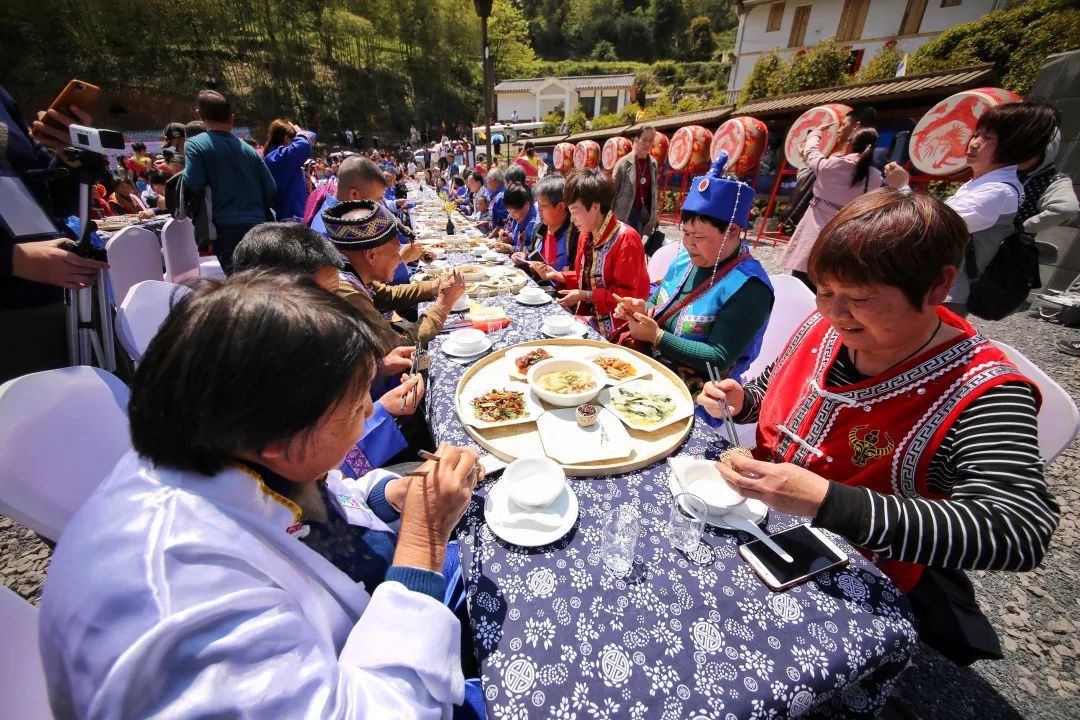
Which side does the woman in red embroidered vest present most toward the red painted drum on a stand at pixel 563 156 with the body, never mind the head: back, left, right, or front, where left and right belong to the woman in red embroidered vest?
right

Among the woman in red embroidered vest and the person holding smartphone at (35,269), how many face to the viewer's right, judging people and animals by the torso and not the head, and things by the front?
1

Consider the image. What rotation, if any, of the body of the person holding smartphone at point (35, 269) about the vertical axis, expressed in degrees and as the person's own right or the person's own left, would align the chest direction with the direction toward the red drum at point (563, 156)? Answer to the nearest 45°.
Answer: approximately 45° to the person's own left

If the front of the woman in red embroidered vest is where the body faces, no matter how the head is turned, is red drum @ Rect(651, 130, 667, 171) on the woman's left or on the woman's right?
on the woman's right

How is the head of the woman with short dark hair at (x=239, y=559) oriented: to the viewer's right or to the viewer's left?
to the viewer's right

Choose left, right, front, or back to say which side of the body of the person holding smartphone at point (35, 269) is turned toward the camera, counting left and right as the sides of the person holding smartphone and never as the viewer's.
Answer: right

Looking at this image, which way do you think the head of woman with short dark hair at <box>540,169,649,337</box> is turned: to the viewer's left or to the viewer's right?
to the viewer's left

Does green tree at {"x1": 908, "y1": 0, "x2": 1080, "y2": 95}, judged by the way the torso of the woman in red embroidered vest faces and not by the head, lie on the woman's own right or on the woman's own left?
on the woman's own right
